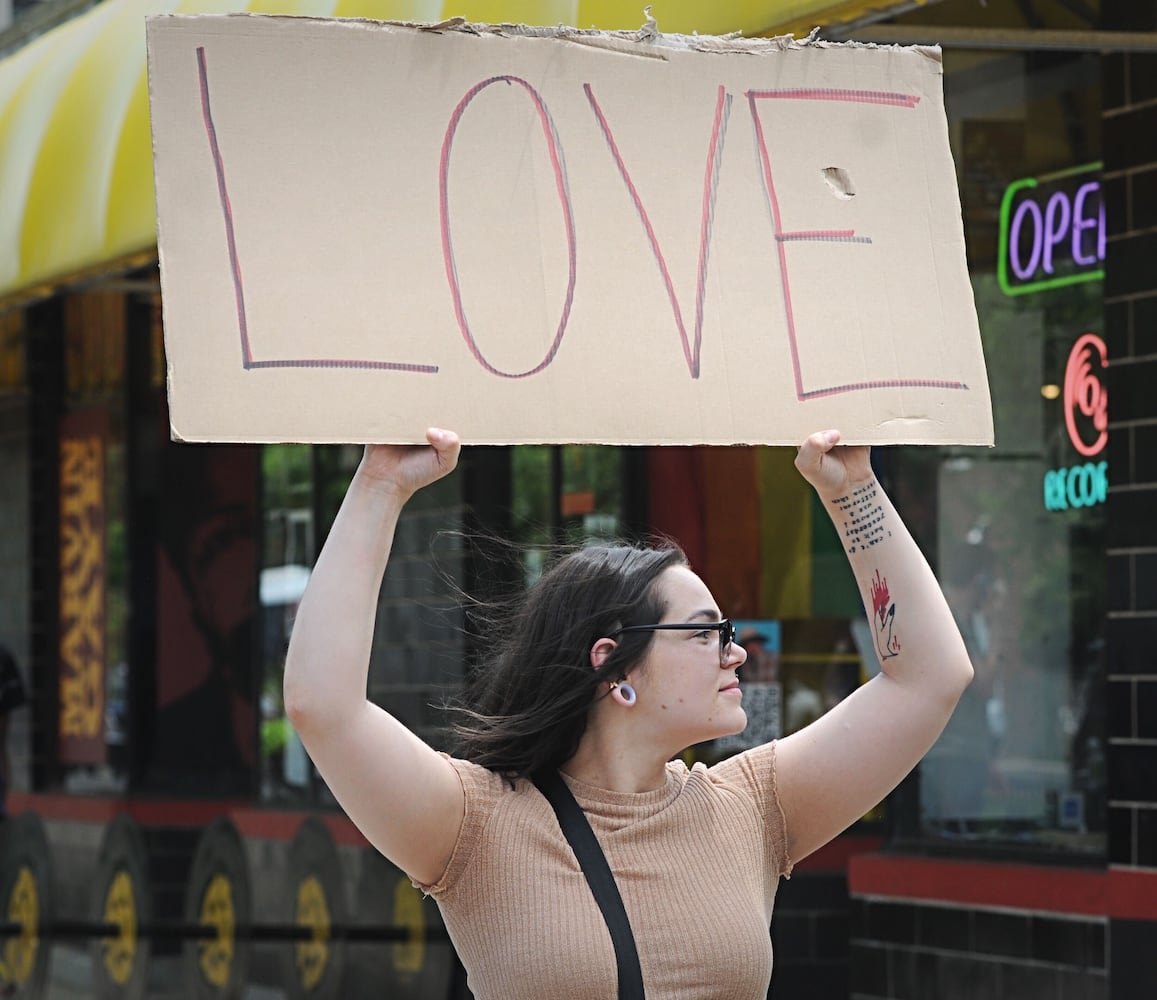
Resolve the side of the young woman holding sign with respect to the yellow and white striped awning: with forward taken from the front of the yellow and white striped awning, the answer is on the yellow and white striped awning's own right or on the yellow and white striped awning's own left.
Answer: on the yellow and white striped awning's own left

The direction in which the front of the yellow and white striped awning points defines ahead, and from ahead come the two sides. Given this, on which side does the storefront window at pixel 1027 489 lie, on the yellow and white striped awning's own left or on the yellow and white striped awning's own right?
on the yellow and white striped awning's own left

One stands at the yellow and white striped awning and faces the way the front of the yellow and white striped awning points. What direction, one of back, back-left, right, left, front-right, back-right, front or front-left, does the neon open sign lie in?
back-left

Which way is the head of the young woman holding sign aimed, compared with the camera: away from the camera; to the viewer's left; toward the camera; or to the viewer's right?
to the viewer's right

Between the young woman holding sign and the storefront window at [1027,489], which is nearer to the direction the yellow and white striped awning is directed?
the young woman holding sign

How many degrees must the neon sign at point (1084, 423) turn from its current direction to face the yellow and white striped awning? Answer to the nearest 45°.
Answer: approximately 45° to its right

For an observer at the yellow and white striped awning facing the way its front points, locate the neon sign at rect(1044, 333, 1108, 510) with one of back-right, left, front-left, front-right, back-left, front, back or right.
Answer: back-left

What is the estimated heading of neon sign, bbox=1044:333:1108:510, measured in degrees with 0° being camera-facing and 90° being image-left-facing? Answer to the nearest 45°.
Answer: approximately 45°
